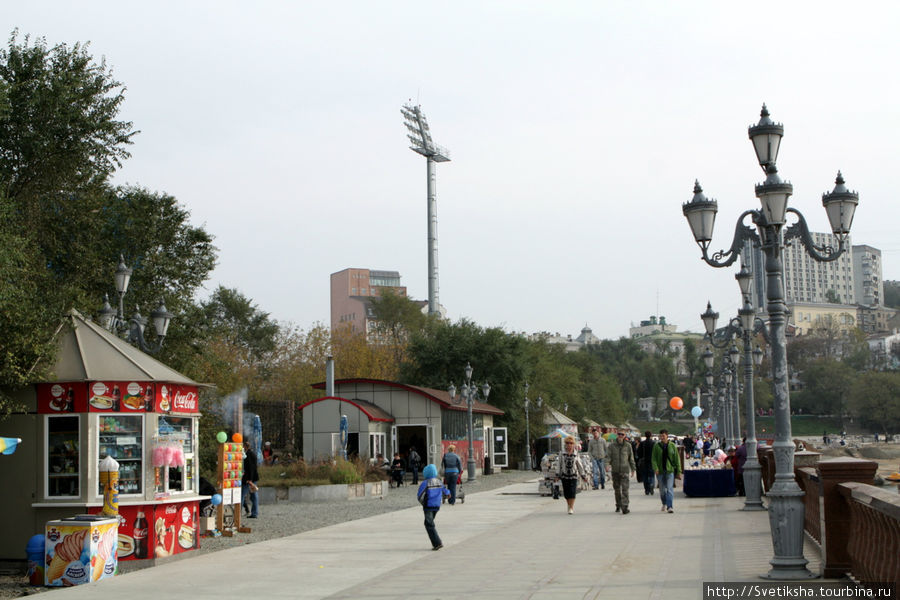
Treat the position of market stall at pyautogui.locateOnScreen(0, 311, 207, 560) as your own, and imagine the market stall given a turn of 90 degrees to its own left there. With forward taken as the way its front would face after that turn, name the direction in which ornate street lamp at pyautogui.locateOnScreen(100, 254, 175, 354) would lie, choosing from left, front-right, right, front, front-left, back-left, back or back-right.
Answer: front-left

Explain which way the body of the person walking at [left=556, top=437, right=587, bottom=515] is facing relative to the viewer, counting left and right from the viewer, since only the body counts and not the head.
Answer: facing the viewer

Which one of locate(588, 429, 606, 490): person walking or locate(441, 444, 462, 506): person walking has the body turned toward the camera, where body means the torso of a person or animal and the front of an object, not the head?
locate(588, 429, 606, 490): person walking

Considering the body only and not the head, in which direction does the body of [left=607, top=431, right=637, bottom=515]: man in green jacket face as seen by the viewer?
toward the camera

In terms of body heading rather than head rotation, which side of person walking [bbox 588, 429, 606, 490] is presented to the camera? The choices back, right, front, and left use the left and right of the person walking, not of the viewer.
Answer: front

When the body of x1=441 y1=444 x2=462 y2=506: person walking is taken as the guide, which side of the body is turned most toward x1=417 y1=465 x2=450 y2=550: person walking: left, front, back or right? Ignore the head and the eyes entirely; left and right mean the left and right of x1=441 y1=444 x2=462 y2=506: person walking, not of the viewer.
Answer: back

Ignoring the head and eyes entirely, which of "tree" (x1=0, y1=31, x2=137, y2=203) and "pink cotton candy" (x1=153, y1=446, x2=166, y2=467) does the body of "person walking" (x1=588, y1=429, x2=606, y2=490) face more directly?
the pink cotton candy

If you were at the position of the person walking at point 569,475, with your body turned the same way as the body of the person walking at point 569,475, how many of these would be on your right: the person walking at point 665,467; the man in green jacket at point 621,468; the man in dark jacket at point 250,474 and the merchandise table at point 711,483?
1

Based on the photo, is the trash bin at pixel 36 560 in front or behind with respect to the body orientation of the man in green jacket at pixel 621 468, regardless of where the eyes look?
in front

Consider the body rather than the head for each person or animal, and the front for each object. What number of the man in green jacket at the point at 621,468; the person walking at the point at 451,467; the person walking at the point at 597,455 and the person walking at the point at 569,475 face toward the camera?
3
